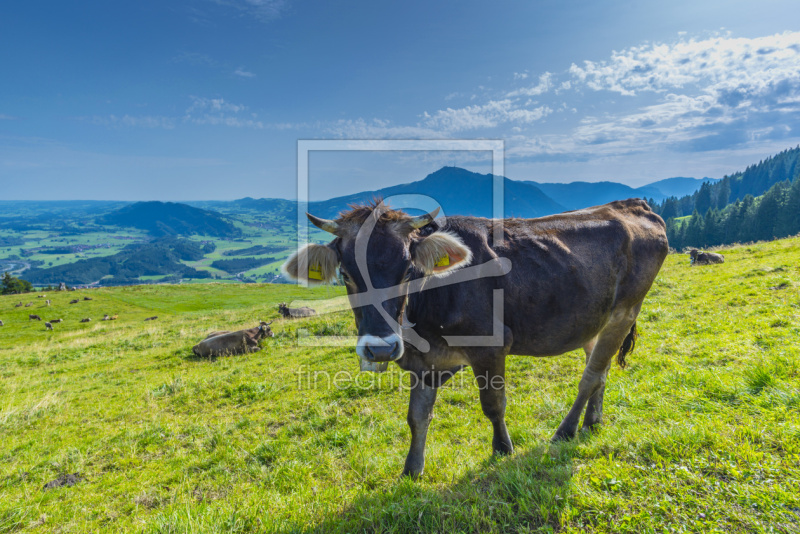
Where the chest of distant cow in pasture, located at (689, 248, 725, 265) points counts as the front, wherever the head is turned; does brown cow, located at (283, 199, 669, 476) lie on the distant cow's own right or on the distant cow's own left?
on the distant cow's own left

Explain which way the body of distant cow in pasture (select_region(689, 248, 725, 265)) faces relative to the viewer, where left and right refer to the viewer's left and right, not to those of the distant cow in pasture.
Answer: facing to the left of the viewer

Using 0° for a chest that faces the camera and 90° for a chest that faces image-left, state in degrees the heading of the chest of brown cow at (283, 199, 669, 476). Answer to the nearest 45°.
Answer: approximately 45°

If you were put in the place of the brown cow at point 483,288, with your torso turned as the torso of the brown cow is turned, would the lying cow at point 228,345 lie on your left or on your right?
on your right

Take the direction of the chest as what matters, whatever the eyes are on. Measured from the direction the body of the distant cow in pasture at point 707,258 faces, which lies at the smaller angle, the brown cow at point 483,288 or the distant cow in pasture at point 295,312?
the distant cow in pasture

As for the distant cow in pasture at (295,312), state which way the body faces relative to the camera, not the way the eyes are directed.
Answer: to the viewer's left

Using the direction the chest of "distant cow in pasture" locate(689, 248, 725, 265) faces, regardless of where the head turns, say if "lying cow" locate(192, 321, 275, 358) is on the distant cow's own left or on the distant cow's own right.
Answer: on the distant cow's own left

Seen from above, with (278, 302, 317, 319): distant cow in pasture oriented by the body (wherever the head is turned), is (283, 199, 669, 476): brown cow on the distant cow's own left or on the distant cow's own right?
on the distant cow's own left

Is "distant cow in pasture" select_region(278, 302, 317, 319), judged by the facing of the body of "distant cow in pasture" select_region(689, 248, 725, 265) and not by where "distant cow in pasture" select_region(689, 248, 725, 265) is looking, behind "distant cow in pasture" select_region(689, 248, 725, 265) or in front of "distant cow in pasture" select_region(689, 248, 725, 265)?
in front
